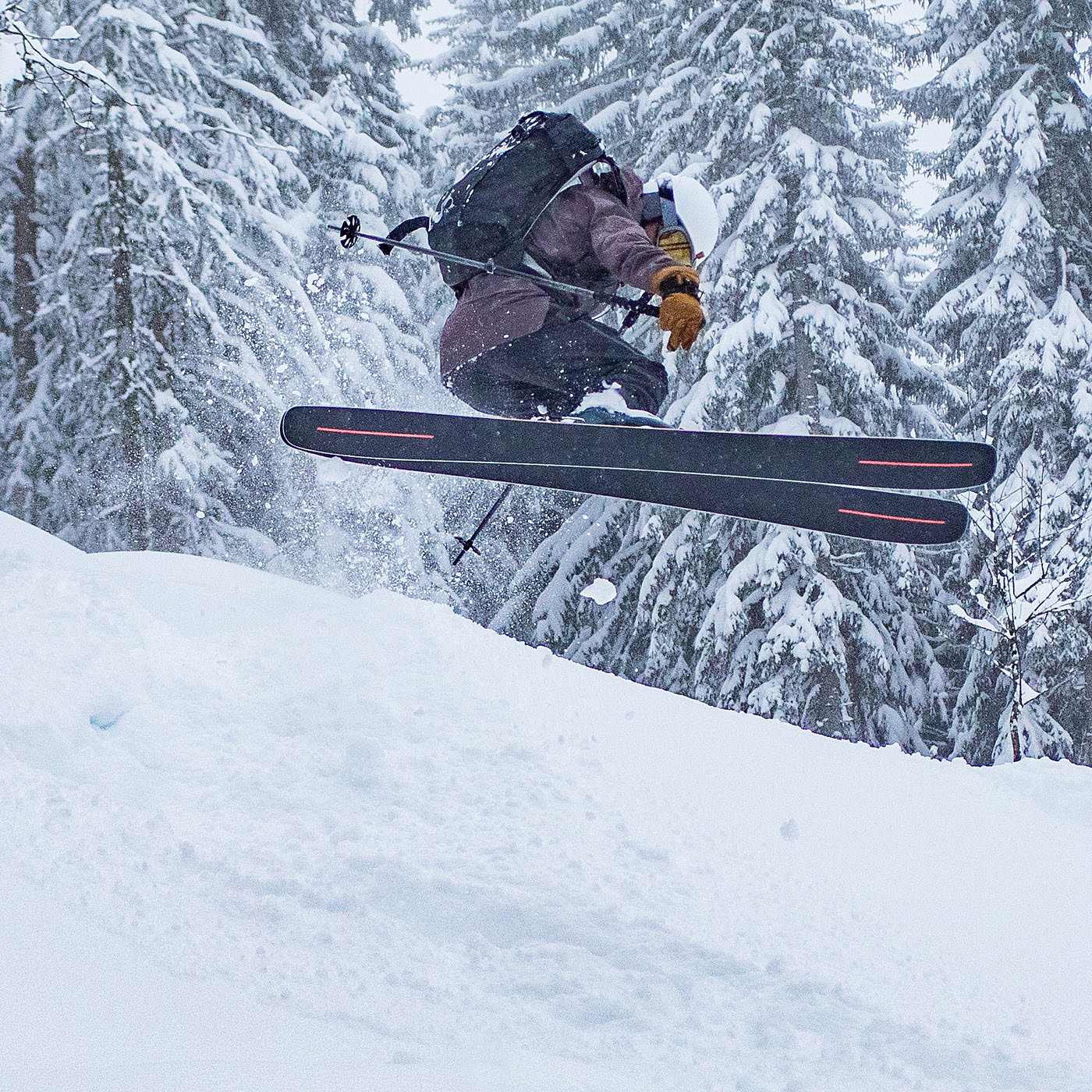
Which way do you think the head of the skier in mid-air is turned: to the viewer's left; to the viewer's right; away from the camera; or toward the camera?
to the viewer's right

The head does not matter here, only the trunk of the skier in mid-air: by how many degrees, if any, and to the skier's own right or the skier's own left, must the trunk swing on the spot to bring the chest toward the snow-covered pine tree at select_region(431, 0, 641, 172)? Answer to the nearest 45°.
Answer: approximately 90° to the skier's own left

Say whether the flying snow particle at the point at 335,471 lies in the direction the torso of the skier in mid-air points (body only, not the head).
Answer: no

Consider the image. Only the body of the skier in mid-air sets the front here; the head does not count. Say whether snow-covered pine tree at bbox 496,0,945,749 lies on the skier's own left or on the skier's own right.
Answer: on the skier's own left

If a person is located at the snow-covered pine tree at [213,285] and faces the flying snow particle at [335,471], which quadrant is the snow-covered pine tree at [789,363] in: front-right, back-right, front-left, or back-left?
front-left

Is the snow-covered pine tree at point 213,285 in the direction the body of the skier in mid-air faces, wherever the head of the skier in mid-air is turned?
no

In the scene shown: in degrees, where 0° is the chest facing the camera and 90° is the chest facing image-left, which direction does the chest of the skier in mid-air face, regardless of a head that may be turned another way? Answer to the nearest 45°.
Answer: approximately 270°
